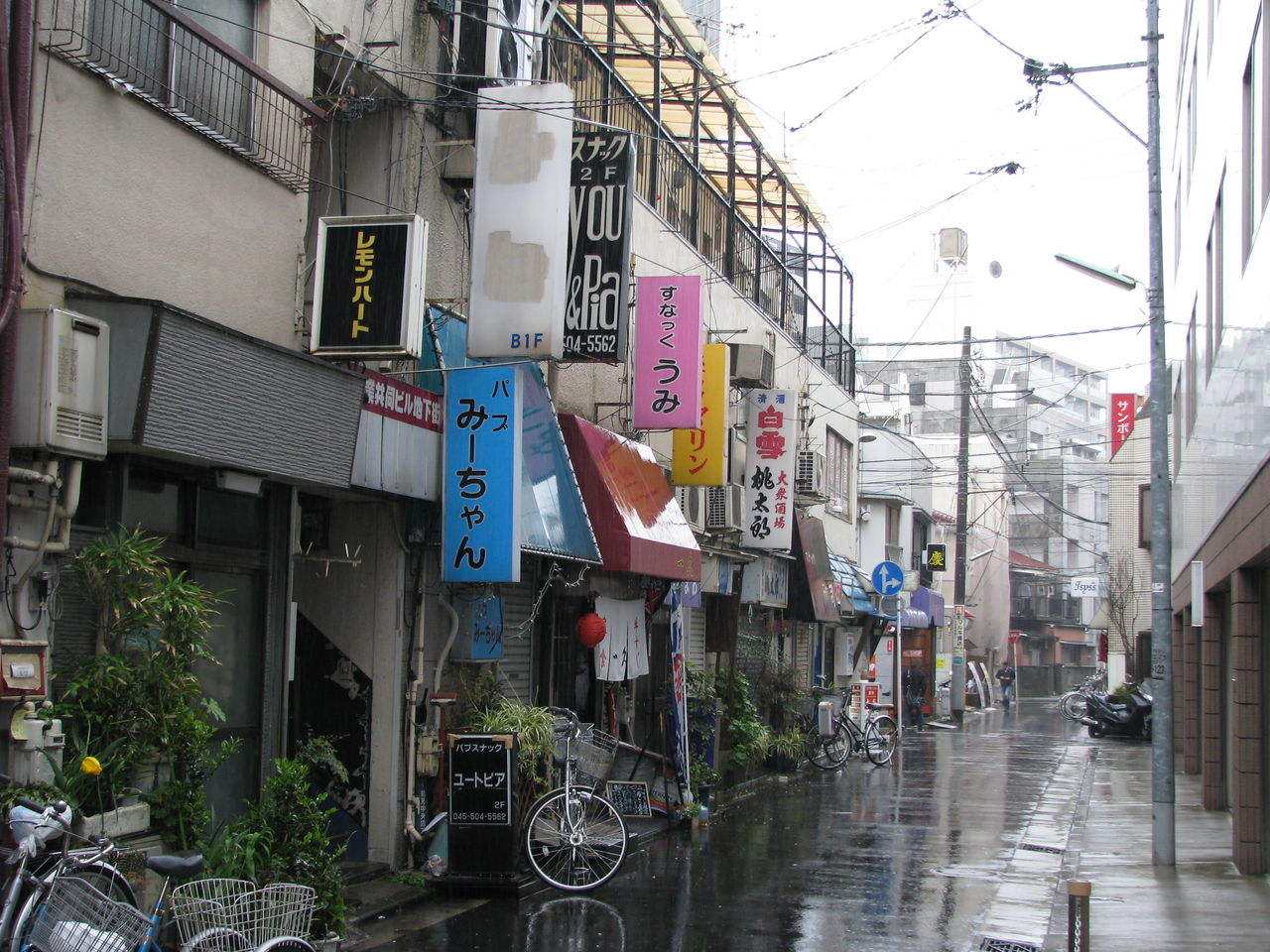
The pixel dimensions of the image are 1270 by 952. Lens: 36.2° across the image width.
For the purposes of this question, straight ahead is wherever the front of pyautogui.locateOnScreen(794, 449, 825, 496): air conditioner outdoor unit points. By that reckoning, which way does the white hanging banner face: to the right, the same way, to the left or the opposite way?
to the right

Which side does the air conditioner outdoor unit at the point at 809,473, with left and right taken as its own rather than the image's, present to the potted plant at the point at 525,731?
right

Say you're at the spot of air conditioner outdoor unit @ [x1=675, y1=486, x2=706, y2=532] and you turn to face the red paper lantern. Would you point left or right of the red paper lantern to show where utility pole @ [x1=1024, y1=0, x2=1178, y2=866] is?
left

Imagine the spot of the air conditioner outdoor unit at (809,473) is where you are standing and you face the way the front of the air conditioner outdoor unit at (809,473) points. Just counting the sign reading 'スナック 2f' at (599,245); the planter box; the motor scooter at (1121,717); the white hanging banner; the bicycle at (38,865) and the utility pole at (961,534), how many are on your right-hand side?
4

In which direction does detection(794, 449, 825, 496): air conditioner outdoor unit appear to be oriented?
to the viewer's right

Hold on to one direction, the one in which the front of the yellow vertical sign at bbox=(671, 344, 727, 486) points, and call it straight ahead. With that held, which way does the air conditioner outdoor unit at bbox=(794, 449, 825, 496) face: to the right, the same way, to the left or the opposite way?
to the left

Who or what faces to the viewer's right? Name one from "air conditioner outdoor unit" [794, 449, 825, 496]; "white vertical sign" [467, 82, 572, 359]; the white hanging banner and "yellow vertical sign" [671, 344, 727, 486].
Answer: the air conditioner outdoor unit

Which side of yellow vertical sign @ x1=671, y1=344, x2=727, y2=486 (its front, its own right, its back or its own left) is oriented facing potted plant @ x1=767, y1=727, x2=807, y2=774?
back
